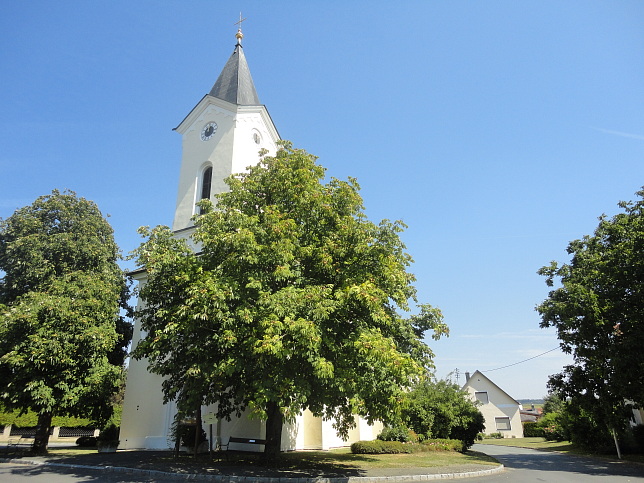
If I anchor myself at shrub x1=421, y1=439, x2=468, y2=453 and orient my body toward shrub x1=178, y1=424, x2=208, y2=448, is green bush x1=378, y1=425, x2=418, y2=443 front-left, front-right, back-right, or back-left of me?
front-right

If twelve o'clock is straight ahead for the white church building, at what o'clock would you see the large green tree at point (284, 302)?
The large green tree is roughly at 10 o'clock from the white church building.

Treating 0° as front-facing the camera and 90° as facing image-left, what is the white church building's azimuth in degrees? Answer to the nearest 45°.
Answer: approximately 45°

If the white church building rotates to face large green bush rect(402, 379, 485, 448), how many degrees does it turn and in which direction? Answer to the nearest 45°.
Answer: approximately 135° to its left
